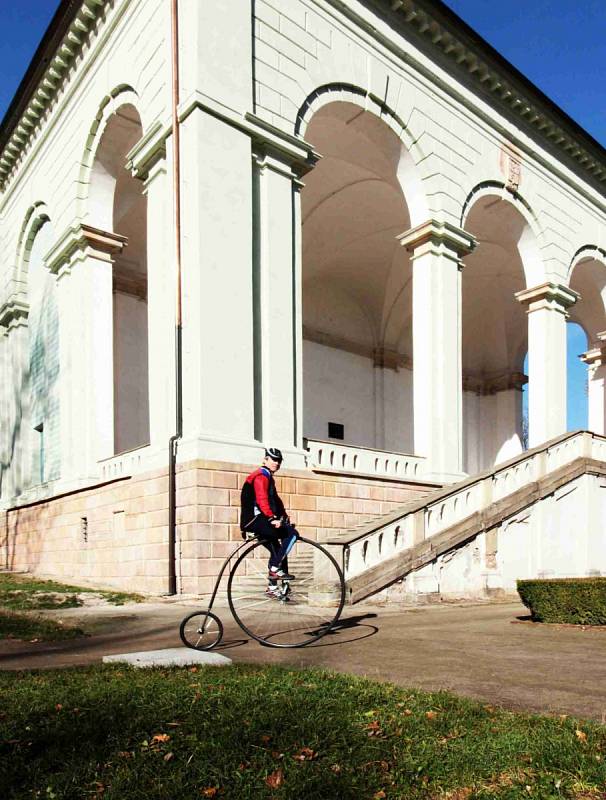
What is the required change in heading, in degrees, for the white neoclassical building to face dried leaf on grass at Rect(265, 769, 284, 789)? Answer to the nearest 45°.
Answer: approximately 45° to its right

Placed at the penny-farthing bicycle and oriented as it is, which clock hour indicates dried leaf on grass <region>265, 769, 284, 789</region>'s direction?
The dried leaf on grass is roughly at 3 o'clock from the penny-farthing bicycle.

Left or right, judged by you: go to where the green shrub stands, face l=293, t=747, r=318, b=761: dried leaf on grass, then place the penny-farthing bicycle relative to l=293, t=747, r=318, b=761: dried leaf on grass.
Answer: right

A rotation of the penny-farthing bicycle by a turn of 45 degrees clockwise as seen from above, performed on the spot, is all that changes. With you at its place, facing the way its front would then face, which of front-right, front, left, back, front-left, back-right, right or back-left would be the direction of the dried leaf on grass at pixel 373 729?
front-right

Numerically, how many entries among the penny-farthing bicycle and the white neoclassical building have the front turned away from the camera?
0

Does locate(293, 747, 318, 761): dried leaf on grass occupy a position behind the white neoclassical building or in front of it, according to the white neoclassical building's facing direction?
in front

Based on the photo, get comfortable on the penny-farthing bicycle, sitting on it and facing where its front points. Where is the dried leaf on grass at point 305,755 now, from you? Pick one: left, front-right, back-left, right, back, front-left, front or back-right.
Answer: right

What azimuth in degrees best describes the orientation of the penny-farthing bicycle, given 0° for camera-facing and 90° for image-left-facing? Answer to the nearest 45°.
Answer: approximately 270°

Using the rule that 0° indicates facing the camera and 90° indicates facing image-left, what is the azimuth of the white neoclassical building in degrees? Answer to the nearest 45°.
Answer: approximately 315°

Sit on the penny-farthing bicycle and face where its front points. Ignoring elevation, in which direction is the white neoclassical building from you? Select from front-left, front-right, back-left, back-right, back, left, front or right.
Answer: left
